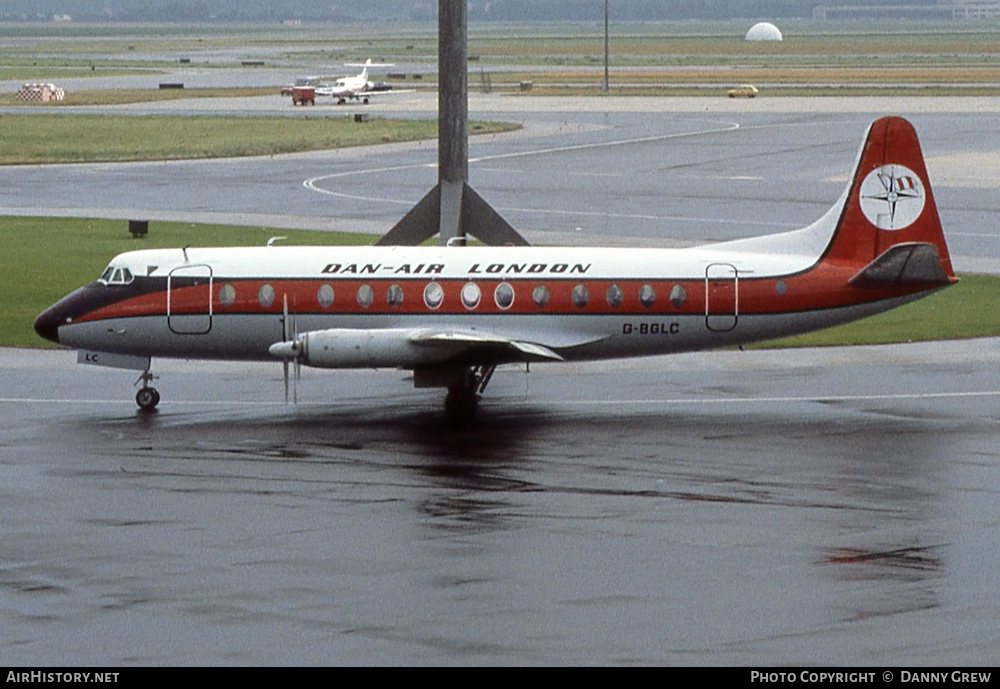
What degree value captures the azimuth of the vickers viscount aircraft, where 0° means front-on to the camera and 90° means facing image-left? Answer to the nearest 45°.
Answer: approximately 90°
